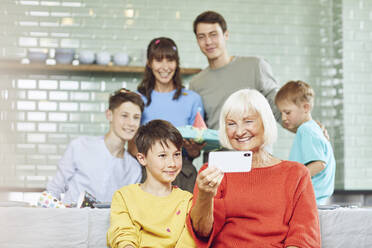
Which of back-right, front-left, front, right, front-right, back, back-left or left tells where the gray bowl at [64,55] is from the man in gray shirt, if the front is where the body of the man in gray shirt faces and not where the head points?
right

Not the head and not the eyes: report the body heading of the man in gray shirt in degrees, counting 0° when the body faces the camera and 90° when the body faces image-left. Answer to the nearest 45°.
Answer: approximately 45°

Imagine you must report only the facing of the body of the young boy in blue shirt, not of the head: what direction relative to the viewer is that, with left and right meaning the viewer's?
facing to the left of the viewer

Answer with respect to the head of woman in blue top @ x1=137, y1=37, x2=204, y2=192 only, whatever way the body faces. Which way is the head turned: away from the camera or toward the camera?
toward the camera

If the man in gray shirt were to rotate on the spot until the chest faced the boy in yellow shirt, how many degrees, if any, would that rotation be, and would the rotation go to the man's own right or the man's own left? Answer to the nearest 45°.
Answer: approximately 45° to the man's own left

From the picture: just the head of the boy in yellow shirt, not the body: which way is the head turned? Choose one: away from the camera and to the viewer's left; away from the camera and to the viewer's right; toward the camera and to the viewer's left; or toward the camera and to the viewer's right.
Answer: toward the camera and to the viewer's right

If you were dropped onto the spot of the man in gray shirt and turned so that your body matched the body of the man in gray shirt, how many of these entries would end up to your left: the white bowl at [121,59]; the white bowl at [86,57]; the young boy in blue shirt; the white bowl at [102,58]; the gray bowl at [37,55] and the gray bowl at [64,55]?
1

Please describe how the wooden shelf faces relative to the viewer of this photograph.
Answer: facing the viewer

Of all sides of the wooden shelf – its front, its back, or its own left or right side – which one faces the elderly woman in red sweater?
front

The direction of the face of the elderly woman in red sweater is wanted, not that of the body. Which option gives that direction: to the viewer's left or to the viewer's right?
to the viewer's left

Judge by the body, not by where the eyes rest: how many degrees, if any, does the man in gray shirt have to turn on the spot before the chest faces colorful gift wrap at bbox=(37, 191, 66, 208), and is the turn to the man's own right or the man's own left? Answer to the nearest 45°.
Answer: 0° — they already face it

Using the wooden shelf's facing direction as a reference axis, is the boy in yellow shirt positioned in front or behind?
in front
